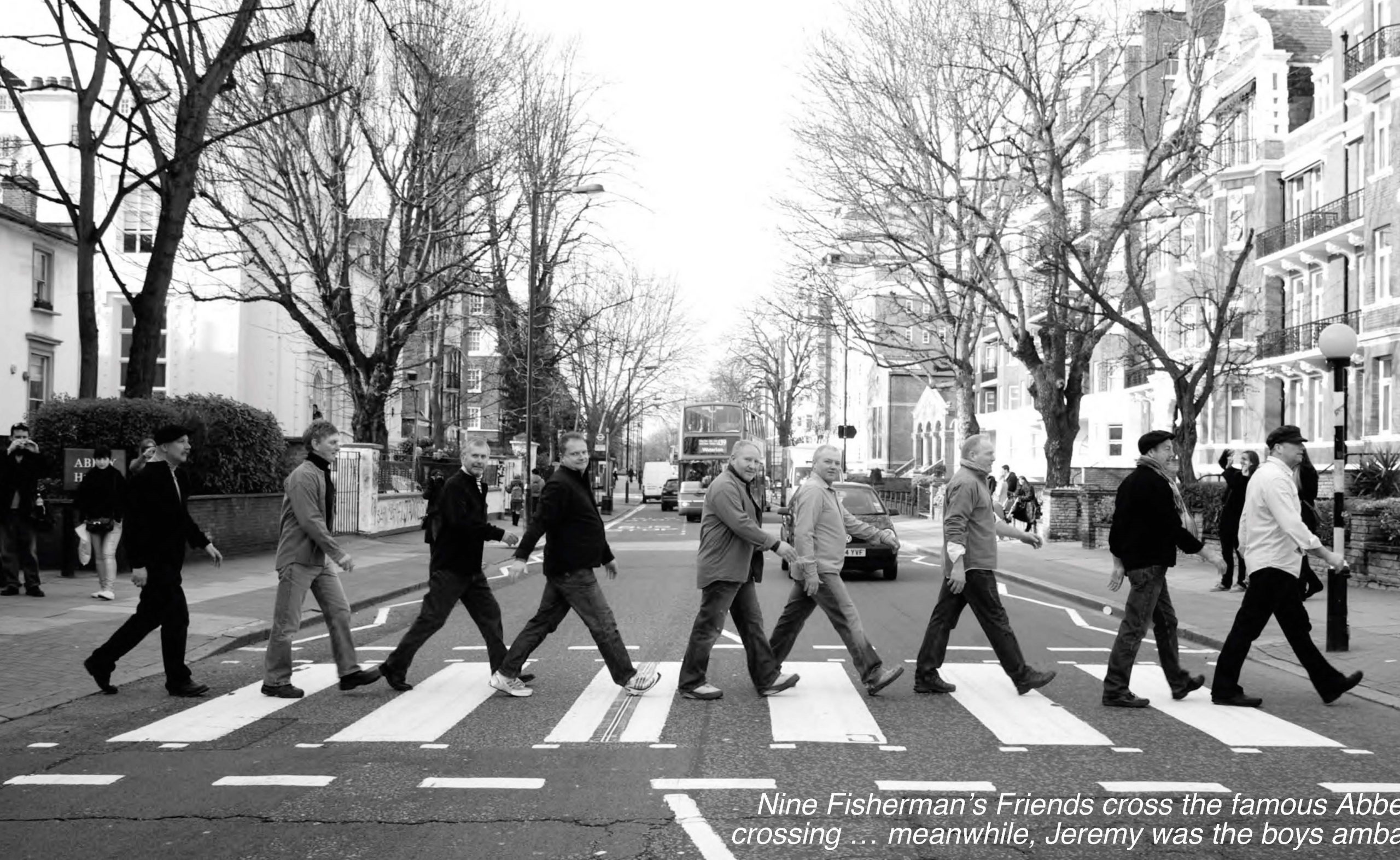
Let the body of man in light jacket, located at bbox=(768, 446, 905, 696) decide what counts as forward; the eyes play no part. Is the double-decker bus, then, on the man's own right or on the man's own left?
on the man's own left

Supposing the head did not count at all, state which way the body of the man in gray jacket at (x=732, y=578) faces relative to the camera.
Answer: to the viewer's right

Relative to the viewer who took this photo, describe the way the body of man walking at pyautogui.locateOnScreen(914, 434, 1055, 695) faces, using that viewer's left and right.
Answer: facing to the right of the viewer

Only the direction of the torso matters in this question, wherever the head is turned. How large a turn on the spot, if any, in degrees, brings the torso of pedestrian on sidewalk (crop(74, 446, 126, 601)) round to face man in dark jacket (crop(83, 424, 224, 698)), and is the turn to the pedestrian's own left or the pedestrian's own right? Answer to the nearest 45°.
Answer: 0° — they already face them

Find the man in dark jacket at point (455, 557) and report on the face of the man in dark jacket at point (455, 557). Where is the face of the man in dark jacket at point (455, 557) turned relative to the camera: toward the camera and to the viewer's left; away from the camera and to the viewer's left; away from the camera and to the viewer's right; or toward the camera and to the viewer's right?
toward the camera and to the viewer's right

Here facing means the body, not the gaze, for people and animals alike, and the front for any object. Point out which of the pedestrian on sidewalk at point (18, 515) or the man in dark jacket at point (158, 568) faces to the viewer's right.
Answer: the man in dark jacket

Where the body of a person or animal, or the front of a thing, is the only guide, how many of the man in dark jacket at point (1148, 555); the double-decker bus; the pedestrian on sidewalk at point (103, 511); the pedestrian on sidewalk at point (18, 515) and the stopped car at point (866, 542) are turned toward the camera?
4

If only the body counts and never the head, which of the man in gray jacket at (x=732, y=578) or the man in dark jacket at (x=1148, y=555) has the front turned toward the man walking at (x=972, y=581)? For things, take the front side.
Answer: the man in gray jacket

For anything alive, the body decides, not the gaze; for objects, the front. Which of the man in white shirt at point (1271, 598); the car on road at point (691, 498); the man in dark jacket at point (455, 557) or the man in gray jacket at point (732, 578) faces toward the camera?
the car on road

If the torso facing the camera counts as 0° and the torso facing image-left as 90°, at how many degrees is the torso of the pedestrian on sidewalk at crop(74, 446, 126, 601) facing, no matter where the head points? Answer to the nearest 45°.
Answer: approximately 0°

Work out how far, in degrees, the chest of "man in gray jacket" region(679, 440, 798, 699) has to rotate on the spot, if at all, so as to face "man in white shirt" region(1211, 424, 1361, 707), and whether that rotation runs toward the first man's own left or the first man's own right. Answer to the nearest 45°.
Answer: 0° — they already face them

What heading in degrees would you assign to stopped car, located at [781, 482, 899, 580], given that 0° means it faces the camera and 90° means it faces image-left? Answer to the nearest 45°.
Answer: approximately 0°

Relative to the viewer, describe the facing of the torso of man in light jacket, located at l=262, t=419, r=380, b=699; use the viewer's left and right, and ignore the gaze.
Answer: facing to the right of the viewer

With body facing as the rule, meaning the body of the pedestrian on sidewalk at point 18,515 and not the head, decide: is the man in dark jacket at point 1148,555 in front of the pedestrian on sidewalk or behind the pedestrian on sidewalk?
in front

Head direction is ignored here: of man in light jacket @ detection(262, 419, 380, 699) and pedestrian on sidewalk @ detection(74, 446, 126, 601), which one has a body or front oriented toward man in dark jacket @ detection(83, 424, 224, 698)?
the pedestrian on sidewalk

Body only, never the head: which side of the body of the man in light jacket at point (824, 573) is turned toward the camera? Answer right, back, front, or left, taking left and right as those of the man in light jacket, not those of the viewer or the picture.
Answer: right

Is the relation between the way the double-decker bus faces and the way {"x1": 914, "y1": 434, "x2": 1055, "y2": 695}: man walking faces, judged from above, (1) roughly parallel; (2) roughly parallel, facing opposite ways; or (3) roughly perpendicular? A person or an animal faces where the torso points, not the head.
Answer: roughly perpendicular

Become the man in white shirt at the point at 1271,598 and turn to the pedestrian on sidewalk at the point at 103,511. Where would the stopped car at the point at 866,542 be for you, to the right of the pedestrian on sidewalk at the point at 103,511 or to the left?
right

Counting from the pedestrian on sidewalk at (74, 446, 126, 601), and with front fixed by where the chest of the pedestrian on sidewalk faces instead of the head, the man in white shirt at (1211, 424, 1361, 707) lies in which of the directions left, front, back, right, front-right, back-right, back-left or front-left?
front-left

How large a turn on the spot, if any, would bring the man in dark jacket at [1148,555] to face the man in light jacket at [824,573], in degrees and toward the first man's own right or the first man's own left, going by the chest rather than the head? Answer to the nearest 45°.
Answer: approximately 180°
